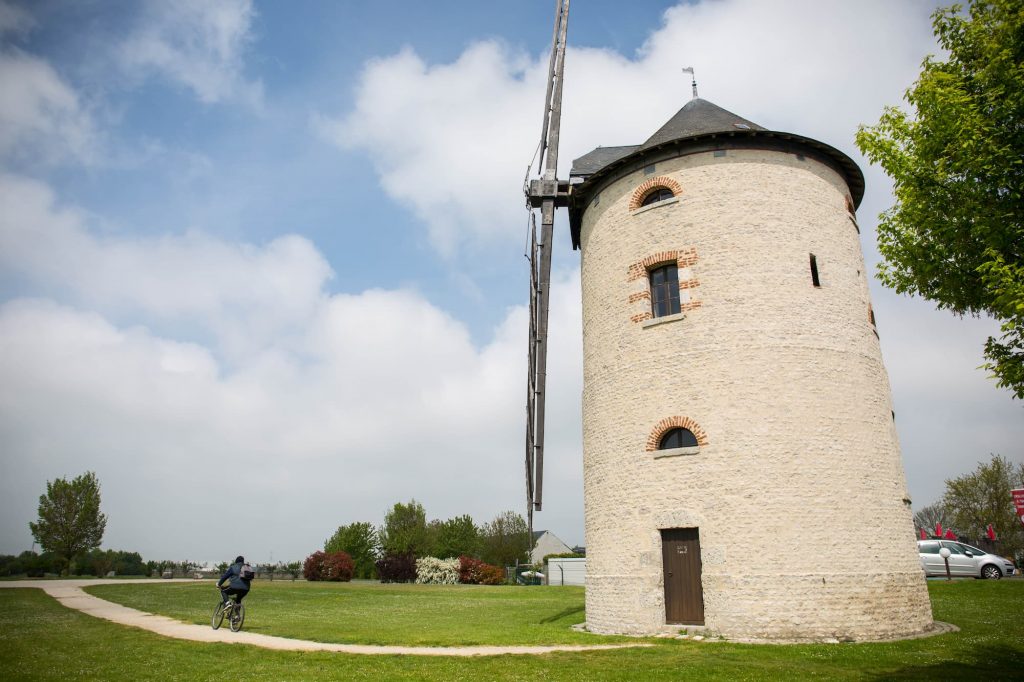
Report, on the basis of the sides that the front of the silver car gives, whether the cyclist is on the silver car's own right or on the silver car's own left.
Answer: on the silver car's own right

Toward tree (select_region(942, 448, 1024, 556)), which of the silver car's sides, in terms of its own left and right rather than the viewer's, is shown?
left

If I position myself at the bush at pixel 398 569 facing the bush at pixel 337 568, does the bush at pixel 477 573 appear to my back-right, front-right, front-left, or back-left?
back-left

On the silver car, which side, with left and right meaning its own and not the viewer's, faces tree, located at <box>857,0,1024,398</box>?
right

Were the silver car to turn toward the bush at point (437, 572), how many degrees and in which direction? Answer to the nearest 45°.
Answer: approximately 180°

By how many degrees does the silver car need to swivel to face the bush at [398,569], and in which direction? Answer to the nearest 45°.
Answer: approximately 180°

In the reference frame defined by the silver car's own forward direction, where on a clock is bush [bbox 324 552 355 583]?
The bush is roughly at 6 o'clock from the silver car.

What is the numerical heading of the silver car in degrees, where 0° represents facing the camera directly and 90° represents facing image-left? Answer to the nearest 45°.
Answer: approximately 270°

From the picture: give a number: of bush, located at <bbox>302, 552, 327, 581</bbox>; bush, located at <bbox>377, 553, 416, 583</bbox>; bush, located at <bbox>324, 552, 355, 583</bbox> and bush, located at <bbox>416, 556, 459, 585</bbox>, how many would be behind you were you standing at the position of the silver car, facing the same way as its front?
4

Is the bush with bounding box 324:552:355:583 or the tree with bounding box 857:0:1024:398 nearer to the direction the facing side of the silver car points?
the tree

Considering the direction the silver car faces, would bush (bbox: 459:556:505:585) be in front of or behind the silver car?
behind

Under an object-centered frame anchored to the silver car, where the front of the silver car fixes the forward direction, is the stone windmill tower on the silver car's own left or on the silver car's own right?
on the silver car's own right

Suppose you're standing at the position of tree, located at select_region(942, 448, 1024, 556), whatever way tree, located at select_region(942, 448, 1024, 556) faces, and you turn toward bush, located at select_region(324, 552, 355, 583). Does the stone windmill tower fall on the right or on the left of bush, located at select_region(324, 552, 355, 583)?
left

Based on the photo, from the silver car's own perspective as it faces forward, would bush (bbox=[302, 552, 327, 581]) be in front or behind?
behind
